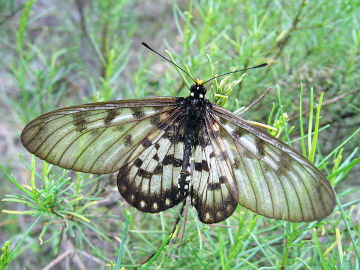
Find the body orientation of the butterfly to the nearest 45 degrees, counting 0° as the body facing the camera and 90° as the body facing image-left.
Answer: approximately 180°
